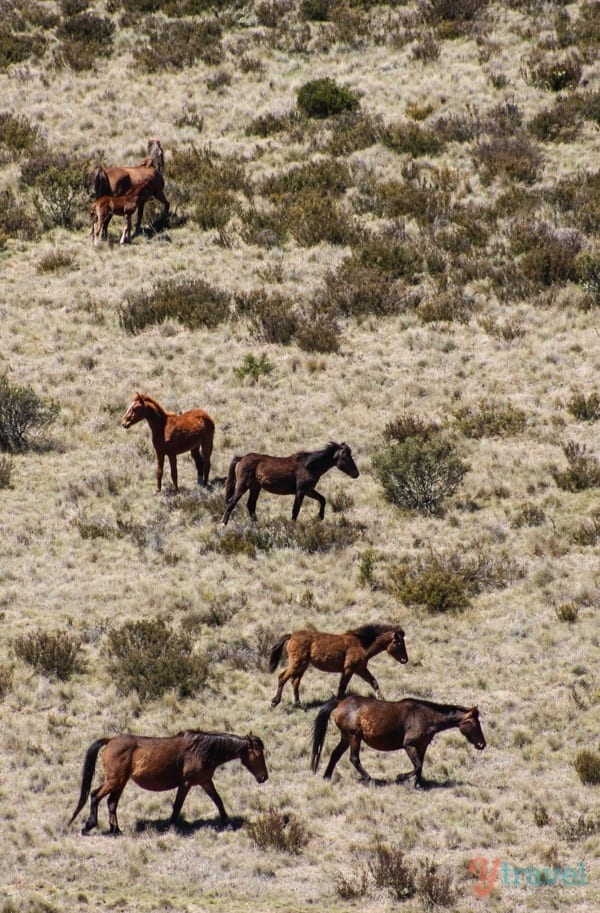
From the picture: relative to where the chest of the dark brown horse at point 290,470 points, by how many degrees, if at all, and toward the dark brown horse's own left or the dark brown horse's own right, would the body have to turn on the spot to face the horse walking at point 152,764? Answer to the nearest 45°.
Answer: approximately 90° to the dark brown horse's own right

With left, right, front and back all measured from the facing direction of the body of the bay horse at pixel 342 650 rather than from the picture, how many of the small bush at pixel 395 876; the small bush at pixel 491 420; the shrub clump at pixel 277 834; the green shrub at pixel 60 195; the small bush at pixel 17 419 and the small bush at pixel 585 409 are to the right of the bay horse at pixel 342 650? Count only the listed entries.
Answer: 2

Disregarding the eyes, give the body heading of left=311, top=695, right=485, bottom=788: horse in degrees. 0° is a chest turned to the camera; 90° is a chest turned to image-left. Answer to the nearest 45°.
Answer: approximately 270°

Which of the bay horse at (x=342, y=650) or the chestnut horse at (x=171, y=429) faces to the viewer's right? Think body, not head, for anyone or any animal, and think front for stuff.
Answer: the bay horse at (x=342, y=650)

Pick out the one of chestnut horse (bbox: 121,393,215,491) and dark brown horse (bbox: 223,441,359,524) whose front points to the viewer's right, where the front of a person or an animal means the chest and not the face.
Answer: dark brown horse (bbox: 223,441,359,524)

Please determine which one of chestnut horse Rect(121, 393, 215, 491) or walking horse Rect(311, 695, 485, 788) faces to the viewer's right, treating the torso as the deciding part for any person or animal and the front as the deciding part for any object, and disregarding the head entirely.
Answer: the walking horse

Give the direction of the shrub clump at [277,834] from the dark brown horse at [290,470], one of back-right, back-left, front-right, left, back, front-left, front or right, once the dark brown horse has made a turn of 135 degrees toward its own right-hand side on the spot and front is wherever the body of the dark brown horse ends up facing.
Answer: front-left

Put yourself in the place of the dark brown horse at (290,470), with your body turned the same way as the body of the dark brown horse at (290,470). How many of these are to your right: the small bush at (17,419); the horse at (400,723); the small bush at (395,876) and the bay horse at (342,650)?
3

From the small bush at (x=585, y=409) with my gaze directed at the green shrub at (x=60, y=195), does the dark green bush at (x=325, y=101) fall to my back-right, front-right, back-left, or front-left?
front-right

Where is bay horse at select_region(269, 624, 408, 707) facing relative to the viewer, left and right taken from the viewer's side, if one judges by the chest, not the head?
facing to the right of the viewer

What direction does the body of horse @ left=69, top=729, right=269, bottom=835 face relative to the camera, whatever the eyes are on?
to the viewer's right

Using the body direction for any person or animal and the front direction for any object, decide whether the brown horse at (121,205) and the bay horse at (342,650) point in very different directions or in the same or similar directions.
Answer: same or similar directions

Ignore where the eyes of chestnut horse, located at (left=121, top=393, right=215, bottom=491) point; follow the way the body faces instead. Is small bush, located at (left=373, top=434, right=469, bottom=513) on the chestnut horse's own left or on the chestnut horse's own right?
on the chestnut horse's own left

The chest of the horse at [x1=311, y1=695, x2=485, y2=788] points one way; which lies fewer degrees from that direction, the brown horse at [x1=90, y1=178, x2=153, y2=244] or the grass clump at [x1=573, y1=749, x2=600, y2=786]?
the grass clump

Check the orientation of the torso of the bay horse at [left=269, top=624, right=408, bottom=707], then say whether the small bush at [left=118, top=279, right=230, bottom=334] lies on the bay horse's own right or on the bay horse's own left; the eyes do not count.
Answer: on the bay horse's own left

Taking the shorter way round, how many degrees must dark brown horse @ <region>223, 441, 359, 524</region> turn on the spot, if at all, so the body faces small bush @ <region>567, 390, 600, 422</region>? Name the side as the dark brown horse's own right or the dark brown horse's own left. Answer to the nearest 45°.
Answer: approximately 45° to the dark brown horse's own left

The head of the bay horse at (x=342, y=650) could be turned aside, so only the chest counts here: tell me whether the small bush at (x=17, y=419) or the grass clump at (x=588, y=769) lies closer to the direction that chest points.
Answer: the grass clump

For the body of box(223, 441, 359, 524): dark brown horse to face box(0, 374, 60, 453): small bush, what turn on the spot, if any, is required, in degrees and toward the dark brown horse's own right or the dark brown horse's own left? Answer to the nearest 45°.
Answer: approximately 135° to the dark brown horse's own left
